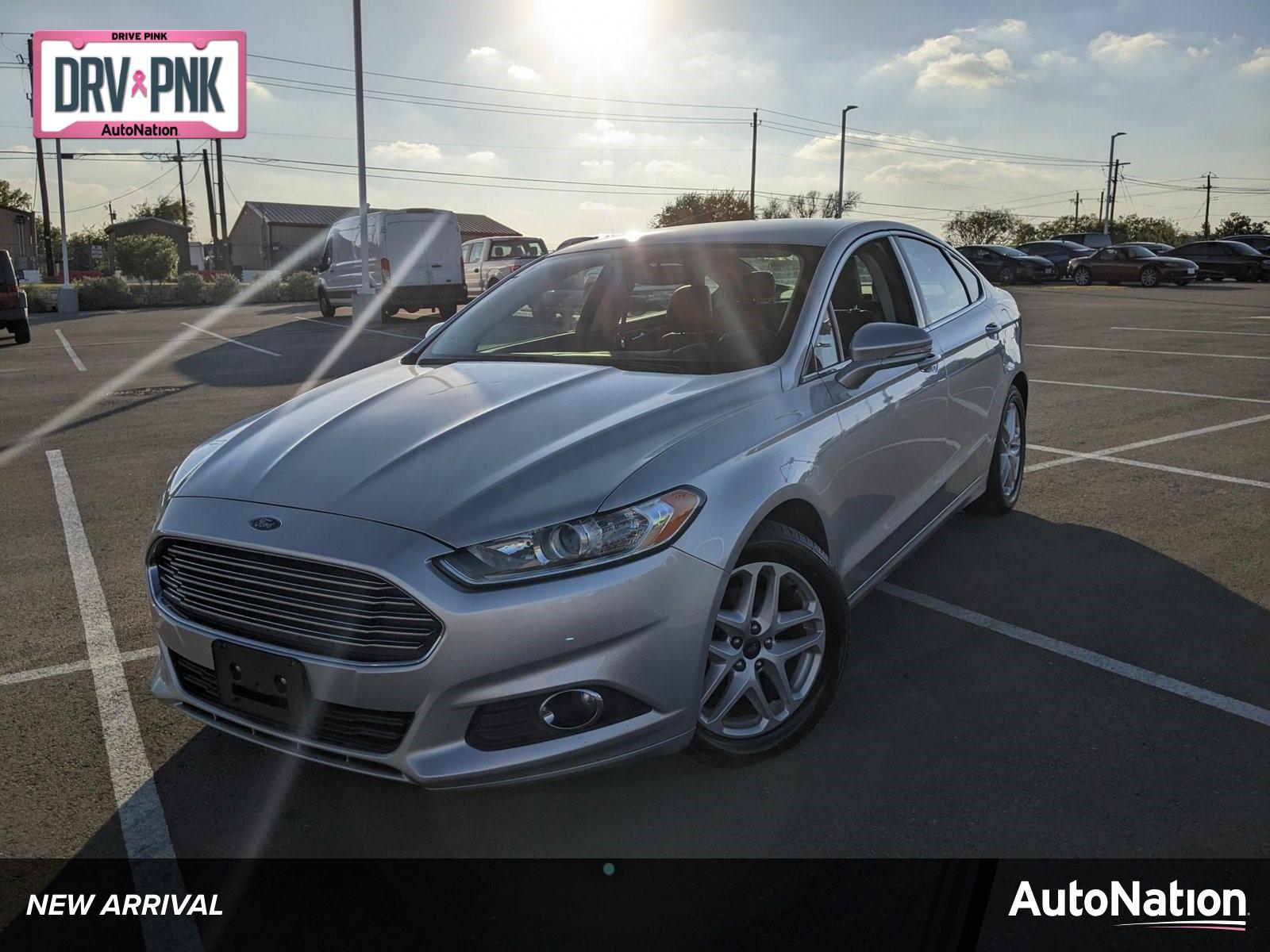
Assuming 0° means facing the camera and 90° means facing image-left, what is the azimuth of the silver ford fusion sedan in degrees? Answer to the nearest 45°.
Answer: approximately 45°

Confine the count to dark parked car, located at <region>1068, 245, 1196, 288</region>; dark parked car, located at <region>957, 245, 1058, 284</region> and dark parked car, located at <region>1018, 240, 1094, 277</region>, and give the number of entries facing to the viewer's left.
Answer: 0

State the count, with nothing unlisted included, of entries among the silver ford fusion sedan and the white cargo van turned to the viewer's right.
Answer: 0

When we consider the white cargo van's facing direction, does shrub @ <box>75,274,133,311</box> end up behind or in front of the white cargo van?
in front

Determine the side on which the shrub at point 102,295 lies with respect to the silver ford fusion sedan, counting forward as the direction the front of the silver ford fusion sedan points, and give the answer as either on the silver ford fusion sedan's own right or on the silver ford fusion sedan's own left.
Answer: on the silver ford fusion sedan's own right

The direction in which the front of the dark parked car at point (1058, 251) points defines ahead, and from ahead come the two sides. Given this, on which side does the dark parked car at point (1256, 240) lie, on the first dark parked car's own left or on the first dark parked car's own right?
on the first dark parked car's own left

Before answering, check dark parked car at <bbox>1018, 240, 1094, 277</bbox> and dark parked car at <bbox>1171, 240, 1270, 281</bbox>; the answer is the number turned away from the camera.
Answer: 0

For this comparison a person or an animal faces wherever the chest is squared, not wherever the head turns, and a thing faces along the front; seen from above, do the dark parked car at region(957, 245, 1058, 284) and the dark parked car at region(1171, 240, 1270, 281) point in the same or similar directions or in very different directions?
same or similar directions

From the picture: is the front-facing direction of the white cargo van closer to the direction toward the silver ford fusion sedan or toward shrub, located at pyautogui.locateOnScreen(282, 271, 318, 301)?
the shrub

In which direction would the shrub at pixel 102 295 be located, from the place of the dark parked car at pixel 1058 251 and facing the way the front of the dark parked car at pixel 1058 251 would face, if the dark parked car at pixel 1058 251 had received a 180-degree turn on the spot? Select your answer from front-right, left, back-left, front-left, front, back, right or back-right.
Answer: left
